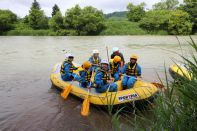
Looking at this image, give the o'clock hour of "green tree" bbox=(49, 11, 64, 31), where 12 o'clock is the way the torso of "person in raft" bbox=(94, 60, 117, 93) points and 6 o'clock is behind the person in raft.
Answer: The green tree is roughly at 7 o'clock from the person in raft.

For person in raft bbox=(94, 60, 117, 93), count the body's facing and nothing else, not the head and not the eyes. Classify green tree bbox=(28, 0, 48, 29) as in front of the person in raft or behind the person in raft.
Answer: behind

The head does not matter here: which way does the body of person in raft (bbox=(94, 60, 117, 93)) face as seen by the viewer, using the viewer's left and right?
facing the viewer and to the right of the viewer

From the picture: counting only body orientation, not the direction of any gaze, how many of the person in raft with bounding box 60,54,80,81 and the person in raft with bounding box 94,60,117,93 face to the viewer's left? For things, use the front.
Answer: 0

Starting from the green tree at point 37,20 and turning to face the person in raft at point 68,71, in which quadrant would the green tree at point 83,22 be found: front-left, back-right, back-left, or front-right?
front-left
